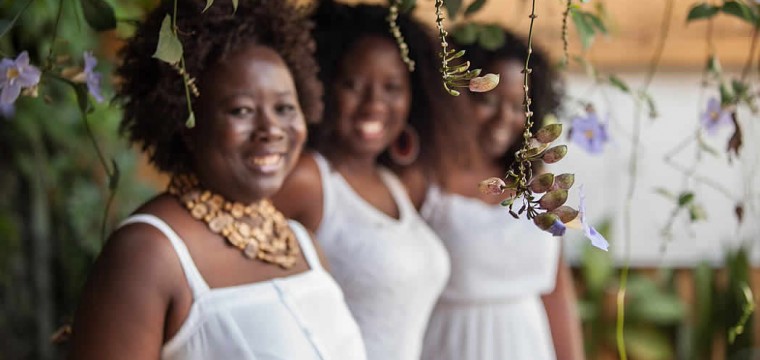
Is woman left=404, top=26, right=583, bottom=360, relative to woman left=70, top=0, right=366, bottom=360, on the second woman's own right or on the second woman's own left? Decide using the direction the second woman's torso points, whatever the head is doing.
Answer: on the second woman's own left

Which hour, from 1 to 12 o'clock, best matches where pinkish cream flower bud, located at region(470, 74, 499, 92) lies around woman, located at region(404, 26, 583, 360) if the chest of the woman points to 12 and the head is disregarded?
The pinkish cream flower bud is roughly at 12 o'clock from the woman.

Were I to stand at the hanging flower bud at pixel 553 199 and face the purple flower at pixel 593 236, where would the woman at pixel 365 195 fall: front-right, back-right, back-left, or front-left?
back-left

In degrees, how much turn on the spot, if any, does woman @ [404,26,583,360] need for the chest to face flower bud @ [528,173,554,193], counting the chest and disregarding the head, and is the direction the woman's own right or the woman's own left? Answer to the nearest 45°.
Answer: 0° — they already face it

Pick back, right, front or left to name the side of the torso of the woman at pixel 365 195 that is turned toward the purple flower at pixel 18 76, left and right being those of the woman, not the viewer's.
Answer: right

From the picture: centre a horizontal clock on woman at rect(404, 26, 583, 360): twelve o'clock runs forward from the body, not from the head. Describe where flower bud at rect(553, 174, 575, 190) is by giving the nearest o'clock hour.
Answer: The flower bud is roughly at 12 o'clock from the woman.

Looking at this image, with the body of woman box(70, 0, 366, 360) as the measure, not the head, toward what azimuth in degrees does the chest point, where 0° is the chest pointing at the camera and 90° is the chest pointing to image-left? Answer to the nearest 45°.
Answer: approximately 315°

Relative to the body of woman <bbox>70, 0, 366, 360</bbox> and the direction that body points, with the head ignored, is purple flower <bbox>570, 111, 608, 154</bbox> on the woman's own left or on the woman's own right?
on the woman's own left
